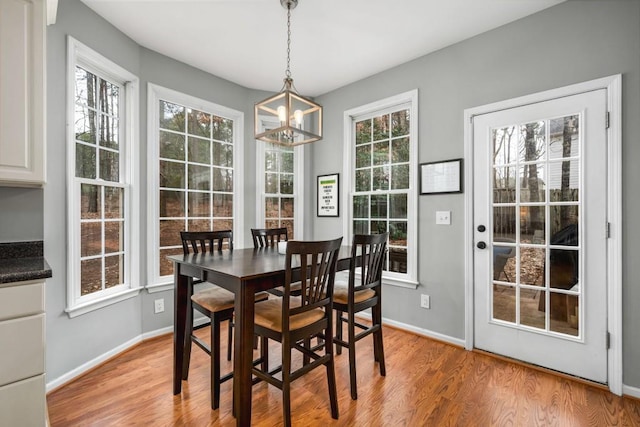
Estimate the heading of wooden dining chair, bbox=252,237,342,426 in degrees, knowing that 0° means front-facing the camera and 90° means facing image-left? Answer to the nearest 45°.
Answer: approximately 135°

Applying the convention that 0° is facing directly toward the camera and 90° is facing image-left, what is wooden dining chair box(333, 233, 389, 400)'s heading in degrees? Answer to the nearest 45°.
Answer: approximately 135°

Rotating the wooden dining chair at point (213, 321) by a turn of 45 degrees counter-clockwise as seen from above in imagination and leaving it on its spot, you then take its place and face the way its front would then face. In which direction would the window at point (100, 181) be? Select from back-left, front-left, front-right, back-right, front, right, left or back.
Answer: back-left

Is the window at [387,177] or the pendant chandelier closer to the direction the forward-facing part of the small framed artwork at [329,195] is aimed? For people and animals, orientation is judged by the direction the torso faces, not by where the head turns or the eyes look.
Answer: the pendant chandelier

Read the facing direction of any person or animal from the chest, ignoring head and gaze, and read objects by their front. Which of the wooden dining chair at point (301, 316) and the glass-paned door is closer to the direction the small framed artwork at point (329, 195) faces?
the wooden dining chair
